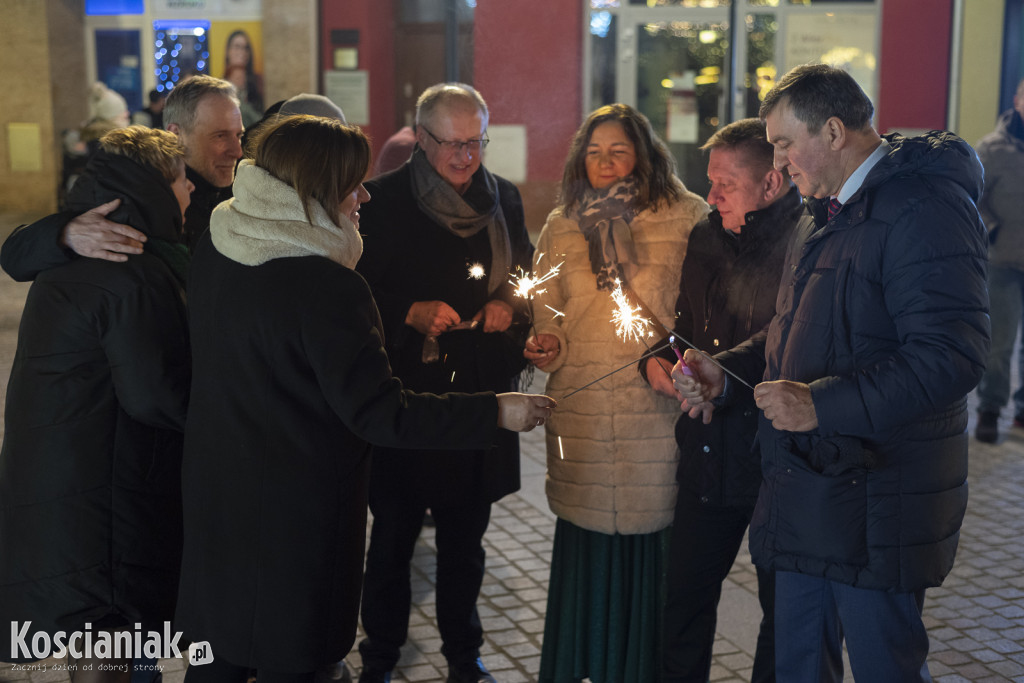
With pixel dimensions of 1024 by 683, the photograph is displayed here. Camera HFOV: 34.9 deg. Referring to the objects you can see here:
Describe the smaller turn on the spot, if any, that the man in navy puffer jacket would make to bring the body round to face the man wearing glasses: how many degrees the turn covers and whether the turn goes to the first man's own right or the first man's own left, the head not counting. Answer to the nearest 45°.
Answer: approximately 45° to the first man's own right

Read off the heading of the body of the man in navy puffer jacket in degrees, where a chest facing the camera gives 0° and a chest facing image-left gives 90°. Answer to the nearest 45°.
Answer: approximately 90°

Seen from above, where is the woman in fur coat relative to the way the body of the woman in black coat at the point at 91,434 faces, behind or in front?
in front

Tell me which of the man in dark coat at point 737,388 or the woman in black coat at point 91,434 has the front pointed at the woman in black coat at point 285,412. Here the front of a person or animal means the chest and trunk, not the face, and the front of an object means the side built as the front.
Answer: the man in dark coat

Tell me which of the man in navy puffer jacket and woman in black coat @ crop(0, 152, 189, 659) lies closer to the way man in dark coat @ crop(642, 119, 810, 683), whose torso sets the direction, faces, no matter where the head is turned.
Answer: the woman in black coat

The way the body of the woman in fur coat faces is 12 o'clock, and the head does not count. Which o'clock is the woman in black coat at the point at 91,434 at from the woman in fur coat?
The woman in black coat is roughly at 2 o'clock from the woman in fur coat.

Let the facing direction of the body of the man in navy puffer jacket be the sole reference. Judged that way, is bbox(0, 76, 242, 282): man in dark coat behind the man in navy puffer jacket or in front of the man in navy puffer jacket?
in front

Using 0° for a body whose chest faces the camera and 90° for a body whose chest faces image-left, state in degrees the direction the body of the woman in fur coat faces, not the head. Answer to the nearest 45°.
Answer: approximately 0°

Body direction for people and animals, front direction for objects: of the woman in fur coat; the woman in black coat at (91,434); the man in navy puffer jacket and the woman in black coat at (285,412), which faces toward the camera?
the woman in fur coat

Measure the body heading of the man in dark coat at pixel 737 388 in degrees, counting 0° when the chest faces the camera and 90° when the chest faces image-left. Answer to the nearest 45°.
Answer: approximately 45°

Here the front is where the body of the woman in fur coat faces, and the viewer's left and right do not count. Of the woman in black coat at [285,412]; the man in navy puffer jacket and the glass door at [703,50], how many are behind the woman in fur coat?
1

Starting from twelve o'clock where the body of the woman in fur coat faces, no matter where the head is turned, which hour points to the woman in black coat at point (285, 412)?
The woman in black coat is roughly at 1 o'clock from the woman in fur coat.

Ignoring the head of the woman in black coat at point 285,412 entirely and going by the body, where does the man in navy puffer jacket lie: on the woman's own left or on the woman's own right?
on the woman's own right

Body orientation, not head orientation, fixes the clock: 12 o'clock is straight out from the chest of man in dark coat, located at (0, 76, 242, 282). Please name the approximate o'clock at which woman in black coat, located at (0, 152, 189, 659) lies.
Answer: The woman in black coat is roughly at 2 o'clock from the man in dark coat.

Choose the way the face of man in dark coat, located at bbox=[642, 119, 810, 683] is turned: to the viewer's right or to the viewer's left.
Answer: to the viewer's left

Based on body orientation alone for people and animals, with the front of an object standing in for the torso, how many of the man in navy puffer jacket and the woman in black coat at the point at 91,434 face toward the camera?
0
